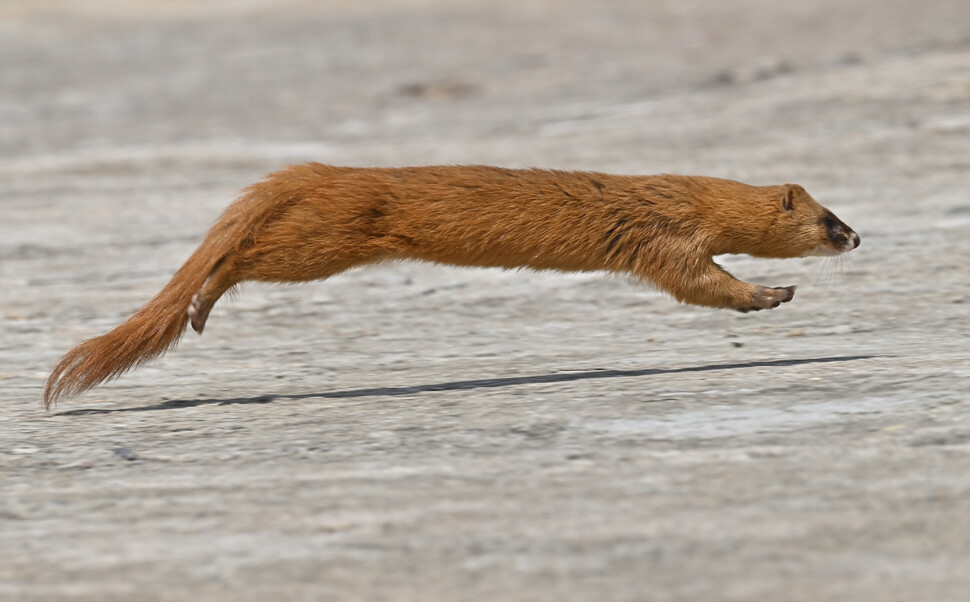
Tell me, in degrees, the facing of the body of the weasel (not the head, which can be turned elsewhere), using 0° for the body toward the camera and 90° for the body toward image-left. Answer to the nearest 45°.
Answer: approximately 270°
